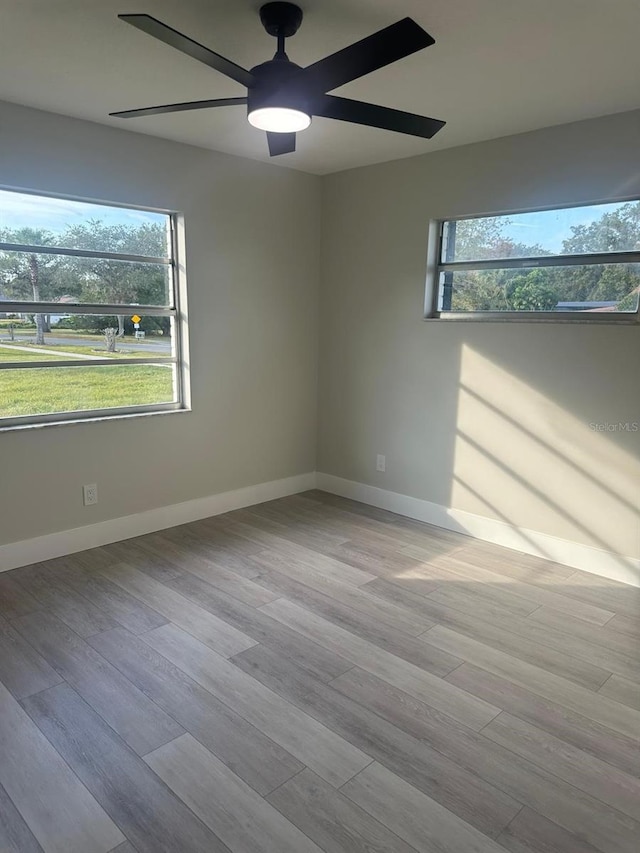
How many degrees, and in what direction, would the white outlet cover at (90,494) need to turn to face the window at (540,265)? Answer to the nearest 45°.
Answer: approximately 45° to its left

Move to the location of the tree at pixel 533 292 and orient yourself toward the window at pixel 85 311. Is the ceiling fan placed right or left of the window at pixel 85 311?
left

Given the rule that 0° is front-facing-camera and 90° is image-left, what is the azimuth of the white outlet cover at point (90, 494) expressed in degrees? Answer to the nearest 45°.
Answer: approximately 315°
